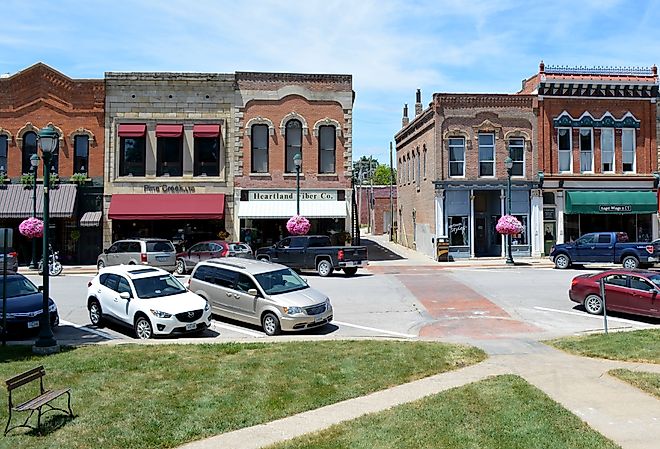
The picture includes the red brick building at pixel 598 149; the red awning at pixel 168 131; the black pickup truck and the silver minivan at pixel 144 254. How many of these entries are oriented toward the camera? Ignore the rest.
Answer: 2

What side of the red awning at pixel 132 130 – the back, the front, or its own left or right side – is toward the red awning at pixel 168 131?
left

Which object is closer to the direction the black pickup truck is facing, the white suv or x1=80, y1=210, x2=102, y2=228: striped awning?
the striped awning

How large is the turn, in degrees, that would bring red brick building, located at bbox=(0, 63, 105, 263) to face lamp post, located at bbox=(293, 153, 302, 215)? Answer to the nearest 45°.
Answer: approximately 45° to its left

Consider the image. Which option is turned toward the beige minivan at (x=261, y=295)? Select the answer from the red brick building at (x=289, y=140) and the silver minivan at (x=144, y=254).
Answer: the red brick building

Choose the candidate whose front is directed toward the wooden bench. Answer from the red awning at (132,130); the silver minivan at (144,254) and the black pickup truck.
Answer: the red awning

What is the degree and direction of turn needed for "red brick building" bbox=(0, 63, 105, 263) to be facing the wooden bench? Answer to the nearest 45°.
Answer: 0° — it already faces it
